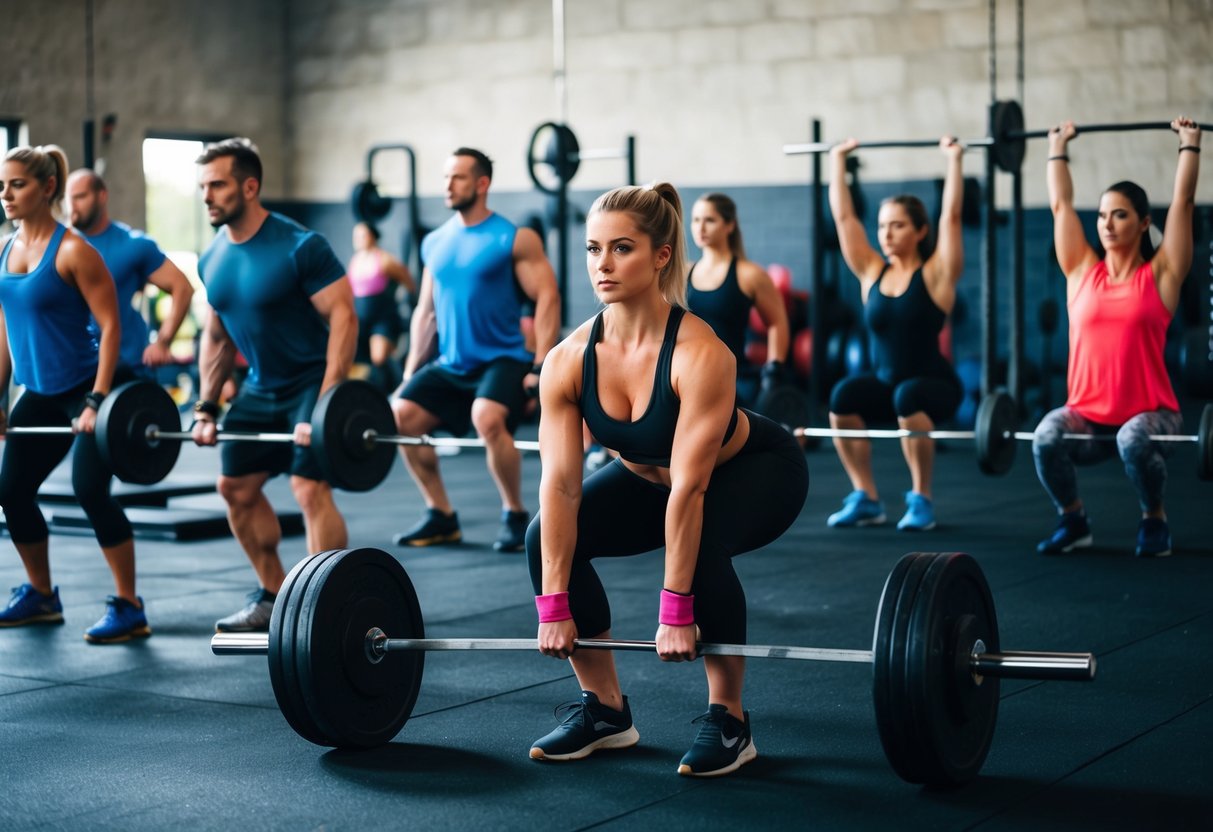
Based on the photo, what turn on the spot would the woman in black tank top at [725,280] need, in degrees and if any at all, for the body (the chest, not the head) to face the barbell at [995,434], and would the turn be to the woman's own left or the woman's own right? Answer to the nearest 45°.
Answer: approximately 90° to the woman's own left

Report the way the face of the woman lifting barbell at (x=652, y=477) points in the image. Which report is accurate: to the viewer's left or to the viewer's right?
to the viewer's left

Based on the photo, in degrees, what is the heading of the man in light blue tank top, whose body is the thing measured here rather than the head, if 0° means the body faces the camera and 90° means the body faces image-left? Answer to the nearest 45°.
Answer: approximately 45°

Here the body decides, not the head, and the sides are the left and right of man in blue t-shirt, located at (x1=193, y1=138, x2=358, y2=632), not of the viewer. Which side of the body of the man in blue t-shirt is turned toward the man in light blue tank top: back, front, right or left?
back
